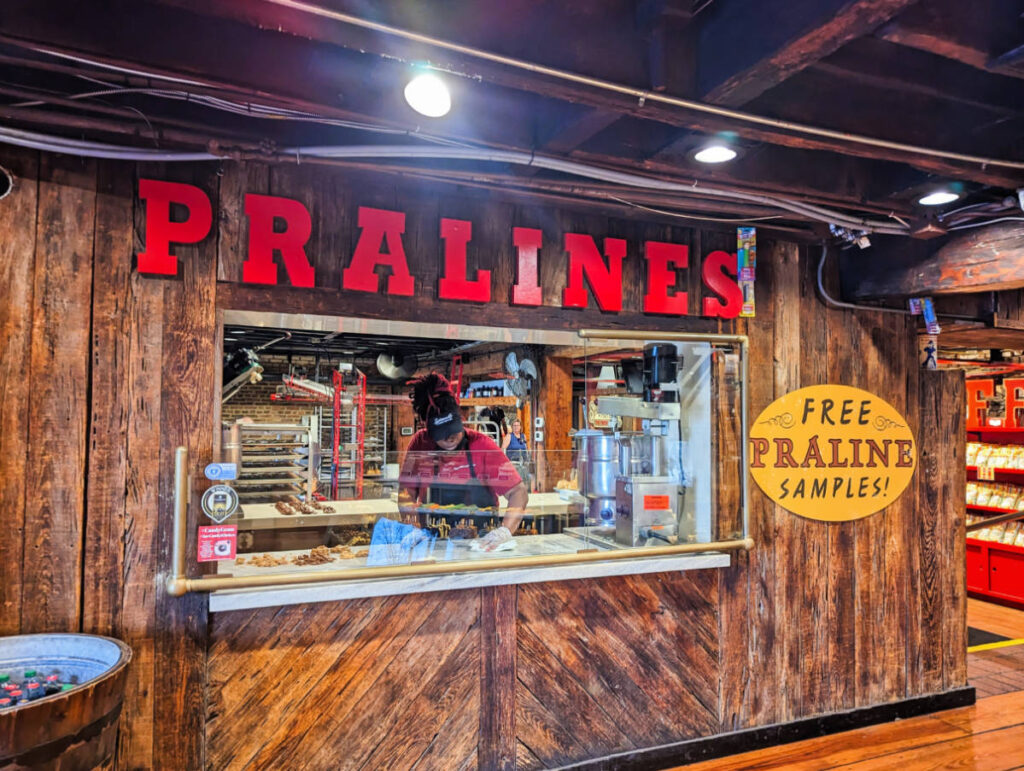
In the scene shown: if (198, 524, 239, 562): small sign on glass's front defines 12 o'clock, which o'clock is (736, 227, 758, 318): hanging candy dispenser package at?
The hanging candy dispenser package is roughly at 9 o'clock from the small sign on glass.

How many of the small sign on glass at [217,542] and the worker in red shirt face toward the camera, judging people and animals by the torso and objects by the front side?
2

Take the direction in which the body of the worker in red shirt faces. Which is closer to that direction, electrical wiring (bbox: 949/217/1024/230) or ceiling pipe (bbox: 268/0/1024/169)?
the ceiling pipe

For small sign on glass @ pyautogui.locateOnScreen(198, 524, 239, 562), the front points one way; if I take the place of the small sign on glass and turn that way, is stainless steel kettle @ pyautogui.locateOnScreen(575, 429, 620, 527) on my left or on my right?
on my left

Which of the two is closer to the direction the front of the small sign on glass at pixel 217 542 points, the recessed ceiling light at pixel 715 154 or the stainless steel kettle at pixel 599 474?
the recessed ceiling light
